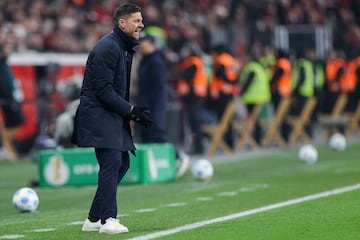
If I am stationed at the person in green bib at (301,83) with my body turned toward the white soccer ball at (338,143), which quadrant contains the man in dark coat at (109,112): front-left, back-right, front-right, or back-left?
front-right

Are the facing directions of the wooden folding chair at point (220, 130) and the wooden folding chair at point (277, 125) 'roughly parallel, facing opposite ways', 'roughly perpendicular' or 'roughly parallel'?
roughly parallel

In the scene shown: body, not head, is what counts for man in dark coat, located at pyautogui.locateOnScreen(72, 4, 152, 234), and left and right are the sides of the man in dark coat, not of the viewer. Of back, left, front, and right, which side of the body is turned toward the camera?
right

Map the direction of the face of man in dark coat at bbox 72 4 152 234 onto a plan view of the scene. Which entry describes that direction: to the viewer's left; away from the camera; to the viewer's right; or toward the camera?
to the viewer's right
